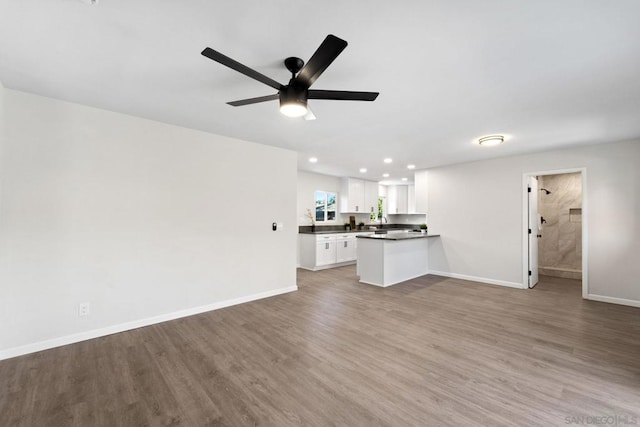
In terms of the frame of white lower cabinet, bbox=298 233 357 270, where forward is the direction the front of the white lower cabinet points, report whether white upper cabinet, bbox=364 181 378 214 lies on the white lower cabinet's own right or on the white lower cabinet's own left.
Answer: on the white lower cabinet's own left

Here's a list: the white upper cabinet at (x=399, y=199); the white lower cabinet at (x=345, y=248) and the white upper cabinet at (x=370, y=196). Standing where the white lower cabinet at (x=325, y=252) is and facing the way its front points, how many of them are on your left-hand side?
3

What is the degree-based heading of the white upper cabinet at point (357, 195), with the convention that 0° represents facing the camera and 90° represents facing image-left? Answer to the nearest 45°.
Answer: approximately 315°

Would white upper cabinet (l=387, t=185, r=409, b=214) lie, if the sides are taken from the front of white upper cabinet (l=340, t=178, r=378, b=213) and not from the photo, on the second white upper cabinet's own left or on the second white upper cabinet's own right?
on the second white upper cabinet's own left

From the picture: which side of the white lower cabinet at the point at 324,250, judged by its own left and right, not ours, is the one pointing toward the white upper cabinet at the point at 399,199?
left

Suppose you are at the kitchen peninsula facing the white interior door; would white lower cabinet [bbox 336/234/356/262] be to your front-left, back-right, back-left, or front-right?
back-left

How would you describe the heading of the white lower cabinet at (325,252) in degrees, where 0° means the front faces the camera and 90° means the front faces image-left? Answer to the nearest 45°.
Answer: approximately 315°

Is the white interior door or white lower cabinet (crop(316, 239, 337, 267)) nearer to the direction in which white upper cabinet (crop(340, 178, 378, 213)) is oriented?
the white interior door
